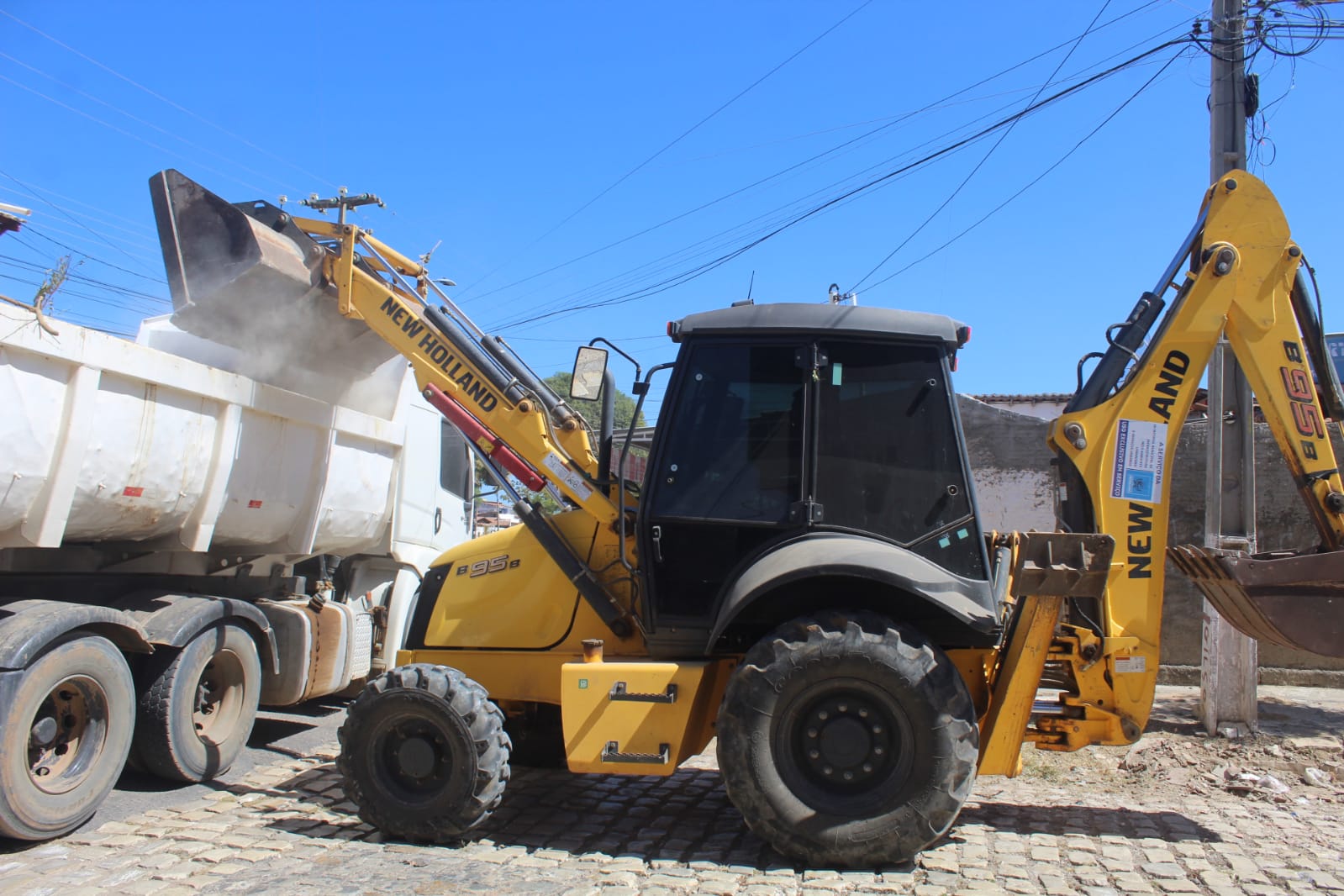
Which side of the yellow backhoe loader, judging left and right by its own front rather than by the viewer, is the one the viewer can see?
left

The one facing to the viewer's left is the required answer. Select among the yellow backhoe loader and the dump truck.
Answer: the yellow backhoe loader

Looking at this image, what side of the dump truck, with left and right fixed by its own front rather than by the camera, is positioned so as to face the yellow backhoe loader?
right

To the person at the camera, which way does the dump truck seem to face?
facing away from the viewer and to the right of the viewer

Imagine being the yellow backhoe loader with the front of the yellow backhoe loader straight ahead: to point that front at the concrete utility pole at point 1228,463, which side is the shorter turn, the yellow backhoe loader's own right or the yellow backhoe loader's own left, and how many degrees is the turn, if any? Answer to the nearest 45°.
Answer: approximately 135° to the yellow backhoe loader's own right

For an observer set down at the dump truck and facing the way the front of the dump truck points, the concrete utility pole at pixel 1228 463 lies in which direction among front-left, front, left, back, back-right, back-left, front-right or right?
front-right

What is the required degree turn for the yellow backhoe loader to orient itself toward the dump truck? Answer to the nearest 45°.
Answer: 0° — it already faces it

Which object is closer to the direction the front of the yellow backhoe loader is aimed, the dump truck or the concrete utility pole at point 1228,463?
the dump truck

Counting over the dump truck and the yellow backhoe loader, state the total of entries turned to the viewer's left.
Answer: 1
